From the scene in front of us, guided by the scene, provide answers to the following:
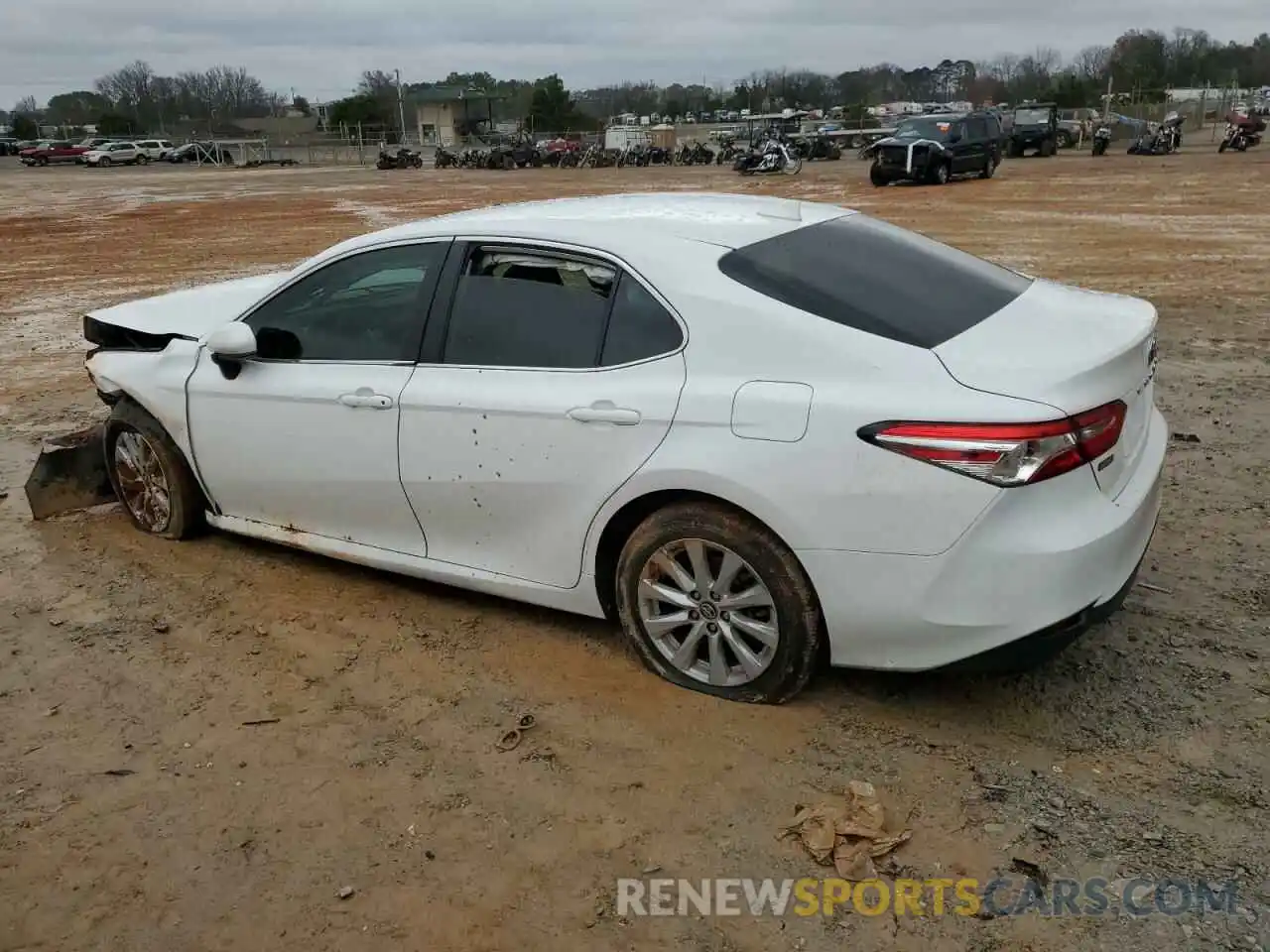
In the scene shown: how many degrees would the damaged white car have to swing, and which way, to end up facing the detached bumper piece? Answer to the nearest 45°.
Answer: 0° — it already faces it

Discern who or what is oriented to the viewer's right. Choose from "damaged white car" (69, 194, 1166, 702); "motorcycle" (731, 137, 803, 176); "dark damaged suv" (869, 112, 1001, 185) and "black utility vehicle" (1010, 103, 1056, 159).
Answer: the motorcycle

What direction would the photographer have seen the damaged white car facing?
facing away from the viewer and to the left of the viewer

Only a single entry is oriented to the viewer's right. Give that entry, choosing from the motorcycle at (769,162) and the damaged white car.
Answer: the motorcycle

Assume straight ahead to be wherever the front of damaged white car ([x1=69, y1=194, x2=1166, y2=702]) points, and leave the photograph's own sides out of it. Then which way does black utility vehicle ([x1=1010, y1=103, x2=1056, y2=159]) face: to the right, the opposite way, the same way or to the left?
to the left

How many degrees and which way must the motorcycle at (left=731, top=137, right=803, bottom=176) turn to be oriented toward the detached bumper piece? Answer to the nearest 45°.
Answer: approximately 90° to its right

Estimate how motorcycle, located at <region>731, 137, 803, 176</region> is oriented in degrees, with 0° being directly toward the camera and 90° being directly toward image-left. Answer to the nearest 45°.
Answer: approximately 270°

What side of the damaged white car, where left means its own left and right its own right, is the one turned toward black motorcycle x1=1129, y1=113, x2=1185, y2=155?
right
